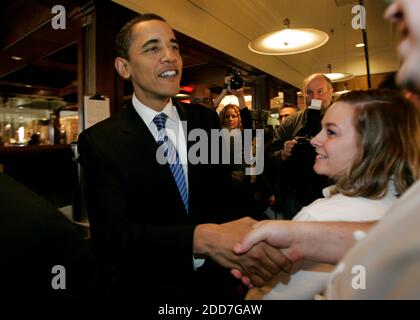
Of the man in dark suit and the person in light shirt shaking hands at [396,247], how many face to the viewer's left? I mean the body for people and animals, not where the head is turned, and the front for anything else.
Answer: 1

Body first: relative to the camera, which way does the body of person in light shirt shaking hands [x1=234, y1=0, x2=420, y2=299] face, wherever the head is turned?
to the viewer's left

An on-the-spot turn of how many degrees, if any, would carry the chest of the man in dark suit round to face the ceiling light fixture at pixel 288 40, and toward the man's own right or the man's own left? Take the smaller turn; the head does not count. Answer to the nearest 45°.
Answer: approximately 90° to the man's own left

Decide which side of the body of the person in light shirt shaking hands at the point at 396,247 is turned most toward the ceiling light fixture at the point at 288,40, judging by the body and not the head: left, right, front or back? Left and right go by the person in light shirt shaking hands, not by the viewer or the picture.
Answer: right

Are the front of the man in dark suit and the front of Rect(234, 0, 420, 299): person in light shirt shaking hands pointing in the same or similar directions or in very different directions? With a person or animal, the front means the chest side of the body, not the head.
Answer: very different directions

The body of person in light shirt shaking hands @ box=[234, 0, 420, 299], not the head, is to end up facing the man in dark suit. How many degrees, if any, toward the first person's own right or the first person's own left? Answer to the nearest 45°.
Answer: approximately 45° to the first person's own right

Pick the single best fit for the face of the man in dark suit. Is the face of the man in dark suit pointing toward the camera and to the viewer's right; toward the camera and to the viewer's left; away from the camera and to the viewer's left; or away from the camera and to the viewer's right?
toward the camera and to the viewer's right

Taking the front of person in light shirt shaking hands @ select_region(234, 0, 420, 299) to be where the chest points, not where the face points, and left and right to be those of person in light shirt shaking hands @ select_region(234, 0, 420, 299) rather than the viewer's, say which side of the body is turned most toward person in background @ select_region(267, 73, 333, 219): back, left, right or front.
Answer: right

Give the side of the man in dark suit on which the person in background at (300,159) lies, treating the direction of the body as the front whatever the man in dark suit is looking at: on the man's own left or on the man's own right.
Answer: on the man's own left

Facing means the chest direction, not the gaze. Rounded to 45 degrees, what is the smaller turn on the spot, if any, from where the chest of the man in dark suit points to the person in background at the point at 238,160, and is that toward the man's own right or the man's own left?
approximately 135° to the man's own left

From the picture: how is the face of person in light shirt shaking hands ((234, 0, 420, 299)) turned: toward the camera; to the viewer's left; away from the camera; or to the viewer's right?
to the viewer's left

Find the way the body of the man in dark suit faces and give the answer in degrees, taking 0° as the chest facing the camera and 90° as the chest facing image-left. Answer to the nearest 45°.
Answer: approximately 315°
